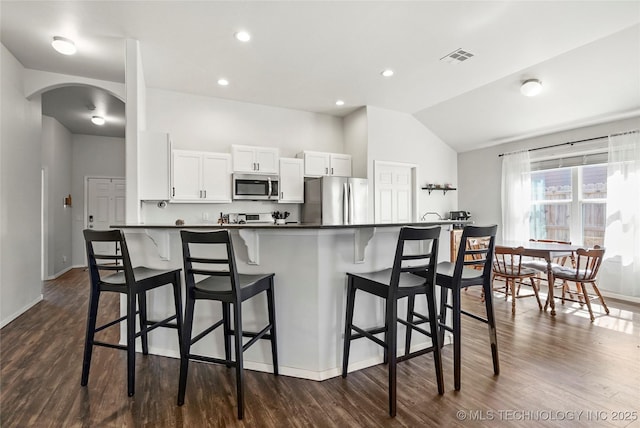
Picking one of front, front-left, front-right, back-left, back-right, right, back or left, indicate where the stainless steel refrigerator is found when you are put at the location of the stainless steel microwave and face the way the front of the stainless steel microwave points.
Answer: left

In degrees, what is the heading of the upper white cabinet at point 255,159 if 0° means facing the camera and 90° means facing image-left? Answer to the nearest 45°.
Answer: approximately 0°

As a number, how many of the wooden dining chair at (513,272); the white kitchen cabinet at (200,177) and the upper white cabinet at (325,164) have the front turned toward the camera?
2

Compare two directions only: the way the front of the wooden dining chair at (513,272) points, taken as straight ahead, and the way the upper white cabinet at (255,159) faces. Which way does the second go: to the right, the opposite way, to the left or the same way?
to the right

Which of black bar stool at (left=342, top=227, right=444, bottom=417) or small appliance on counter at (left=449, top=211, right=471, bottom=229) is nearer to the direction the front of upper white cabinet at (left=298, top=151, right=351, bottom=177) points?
the black bar stool

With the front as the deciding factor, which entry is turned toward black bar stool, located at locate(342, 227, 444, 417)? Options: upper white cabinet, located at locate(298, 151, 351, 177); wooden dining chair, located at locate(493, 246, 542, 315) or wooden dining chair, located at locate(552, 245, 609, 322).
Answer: the upper white cabinet

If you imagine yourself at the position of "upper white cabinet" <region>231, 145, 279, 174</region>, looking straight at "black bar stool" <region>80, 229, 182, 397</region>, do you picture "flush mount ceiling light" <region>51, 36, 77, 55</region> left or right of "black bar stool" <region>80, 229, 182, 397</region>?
right

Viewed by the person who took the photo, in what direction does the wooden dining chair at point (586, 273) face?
facing away from the viewer and to the left of the viewer

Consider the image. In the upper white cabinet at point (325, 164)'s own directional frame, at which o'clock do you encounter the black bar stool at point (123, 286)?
The black bar stool is roughly at 1 o'clock from the upper white cabinet.

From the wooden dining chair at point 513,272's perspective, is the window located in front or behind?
in front
